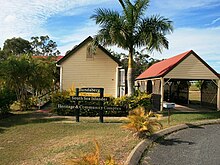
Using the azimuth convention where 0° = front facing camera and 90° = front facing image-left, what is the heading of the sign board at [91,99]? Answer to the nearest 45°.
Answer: approximately 0°

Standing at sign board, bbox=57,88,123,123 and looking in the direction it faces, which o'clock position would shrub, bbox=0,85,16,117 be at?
The shrub is roughly at 4 o'clock from the sign board.

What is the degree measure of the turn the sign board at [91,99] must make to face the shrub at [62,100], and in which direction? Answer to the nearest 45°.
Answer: approximately 135° to its right

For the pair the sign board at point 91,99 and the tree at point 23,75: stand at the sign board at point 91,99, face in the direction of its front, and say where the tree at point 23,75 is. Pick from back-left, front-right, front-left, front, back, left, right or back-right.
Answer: back-right

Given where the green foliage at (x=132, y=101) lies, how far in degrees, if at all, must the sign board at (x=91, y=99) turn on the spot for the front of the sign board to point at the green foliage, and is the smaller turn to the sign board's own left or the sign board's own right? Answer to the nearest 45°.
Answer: approximately 135° to the sign board's own left
